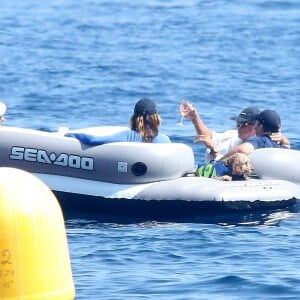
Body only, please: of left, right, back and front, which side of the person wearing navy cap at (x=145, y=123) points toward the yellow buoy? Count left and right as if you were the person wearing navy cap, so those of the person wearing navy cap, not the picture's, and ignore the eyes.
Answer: back

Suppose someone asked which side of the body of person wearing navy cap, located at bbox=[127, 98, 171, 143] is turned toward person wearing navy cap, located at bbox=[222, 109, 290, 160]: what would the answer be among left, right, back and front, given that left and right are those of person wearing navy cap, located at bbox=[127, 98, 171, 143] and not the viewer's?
right

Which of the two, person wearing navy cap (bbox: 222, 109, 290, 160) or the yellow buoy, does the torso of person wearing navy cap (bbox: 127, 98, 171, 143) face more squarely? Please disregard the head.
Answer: the person wearing navy cap

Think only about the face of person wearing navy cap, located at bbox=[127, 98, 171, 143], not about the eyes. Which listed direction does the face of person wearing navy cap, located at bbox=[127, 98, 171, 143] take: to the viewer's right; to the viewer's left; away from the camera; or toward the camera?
away from the camera

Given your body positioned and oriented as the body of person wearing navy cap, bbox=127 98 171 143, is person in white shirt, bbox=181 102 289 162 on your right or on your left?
on your right

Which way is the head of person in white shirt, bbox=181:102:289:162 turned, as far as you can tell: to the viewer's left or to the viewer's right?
to the viewer's left

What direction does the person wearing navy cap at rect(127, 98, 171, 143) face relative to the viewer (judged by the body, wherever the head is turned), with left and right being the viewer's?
facing away from the viewer
